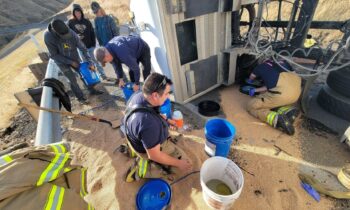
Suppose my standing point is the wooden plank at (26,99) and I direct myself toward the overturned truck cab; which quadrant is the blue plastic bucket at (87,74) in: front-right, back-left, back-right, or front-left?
front-left

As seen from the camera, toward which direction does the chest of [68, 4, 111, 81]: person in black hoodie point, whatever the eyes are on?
toward the camera

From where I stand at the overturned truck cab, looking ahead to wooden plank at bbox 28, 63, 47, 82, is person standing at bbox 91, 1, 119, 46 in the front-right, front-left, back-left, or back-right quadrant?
front-right

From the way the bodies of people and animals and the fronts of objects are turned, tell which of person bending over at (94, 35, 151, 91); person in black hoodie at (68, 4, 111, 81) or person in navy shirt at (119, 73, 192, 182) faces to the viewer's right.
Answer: the person in navy shirt

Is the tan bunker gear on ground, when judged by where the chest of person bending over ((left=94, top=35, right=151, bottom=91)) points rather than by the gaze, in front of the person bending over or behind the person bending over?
in front

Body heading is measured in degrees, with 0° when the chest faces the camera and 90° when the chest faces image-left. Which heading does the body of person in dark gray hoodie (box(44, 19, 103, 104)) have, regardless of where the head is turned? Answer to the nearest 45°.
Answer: approximately 315°

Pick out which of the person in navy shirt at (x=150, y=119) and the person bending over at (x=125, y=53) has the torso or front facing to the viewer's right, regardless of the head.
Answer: the person in navy shirt

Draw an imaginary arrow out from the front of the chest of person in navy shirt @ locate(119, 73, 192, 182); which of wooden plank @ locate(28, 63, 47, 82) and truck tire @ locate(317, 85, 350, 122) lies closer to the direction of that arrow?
the truck tire

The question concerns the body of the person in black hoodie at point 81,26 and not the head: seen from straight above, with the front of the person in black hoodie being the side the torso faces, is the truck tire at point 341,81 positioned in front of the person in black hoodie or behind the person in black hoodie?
in front

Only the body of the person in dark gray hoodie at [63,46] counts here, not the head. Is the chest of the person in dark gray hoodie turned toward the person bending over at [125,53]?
yes

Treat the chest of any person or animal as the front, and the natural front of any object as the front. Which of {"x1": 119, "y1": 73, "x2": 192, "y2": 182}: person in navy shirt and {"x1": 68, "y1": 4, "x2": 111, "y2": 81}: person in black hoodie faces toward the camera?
the person in black hoodie

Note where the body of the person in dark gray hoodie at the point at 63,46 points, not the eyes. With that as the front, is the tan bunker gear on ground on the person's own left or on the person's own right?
on the person's own right

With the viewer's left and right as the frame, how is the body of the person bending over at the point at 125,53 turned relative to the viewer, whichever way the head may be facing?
facing the viewer and to the left of the viewer

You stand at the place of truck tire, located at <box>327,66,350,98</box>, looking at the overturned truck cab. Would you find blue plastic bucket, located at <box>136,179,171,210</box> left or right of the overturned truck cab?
left

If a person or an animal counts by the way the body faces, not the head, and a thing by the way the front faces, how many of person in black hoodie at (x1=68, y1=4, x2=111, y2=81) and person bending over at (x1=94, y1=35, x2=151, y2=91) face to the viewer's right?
0
